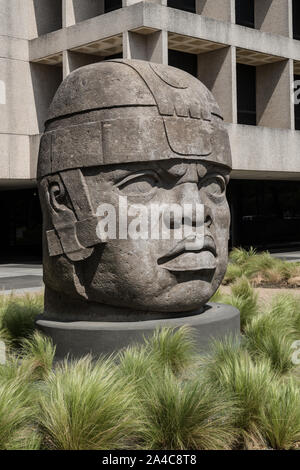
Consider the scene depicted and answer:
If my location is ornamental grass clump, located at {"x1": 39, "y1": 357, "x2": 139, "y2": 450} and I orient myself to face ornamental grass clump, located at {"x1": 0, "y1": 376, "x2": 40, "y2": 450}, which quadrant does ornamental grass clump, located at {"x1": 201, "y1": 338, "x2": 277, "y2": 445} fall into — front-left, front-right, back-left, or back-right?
back-right

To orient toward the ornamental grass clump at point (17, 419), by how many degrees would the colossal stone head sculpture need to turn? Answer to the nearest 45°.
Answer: approximately 45° to its right

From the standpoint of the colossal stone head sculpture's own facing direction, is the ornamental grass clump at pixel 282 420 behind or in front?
in front

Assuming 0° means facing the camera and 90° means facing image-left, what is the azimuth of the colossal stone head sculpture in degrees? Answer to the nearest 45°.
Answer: approximately 315°

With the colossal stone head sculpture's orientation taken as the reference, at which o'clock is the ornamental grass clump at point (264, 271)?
The ornamental grass clump is roughly at 8 o'clock from the colossal stone head sculpture.

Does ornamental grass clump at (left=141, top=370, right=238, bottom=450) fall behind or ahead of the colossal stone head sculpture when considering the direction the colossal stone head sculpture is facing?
ahead

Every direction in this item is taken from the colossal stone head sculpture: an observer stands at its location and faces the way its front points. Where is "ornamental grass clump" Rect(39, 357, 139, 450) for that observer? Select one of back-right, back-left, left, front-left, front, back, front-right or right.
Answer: front-right
